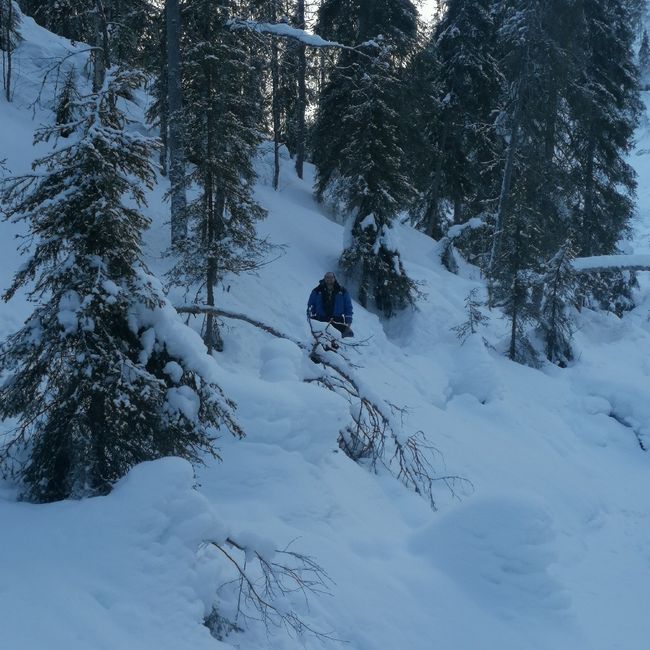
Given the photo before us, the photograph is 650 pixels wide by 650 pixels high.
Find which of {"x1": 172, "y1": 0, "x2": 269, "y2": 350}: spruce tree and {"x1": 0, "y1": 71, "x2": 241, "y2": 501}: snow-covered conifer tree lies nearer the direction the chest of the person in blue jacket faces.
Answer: the snow-covered conifer tree

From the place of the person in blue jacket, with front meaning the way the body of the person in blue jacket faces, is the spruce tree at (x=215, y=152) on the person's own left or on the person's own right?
on the person's own right

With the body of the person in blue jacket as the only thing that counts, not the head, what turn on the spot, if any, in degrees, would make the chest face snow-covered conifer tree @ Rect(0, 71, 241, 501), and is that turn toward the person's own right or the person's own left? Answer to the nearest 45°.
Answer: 0° — they already face it

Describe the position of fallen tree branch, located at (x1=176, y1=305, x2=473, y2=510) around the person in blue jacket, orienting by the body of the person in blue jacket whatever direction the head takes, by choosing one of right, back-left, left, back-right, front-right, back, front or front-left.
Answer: front

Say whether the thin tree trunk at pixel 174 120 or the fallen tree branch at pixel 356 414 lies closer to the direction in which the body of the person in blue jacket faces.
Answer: the fallen tree branch

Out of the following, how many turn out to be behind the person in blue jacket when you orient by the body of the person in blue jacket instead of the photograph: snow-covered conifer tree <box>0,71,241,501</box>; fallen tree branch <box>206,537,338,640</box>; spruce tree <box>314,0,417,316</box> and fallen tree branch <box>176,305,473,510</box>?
1

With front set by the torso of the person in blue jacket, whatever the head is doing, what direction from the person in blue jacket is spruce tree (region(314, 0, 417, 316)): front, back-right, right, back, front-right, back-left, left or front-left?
back

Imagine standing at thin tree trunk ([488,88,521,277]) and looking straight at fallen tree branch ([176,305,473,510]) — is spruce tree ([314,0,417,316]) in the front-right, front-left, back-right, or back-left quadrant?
front-right

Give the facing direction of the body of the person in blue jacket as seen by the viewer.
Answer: toward the camera

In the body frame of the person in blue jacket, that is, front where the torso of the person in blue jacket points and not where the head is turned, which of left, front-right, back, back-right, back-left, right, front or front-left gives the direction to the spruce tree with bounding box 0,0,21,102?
back-right
